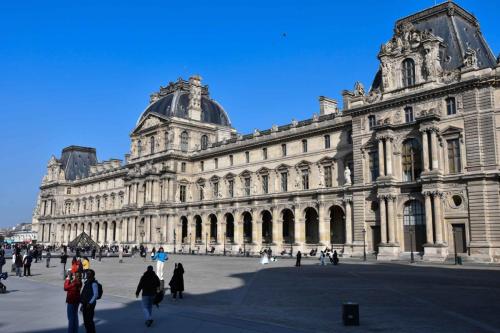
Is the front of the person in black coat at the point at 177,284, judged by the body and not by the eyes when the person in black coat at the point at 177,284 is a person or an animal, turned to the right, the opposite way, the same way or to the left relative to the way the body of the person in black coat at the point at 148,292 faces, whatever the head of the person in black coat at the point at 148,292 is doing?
the same way

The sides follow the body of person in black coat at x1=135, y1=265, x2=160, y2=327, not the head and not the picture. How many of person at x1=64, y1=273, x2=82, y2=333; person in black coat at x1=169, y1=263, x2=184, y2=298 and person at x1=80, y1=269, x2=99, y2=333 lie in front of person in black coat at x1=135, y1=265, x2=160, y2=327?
1

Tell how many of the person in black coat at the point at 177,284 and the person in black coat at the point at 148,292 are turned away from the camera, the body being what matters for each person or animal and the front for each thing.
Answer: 2

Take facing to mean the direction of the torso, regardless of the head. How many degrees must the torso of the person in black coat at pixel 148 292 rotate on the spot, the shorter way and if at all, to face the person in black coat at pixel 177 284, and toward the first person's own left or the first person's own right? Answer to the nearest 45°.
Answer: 0° — they already face them

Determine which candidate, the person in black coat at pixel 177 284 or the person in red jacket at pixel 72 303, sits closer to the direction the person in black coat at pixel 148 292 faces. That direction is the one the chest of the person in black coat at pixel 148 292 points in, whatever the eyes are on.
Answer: the person in black coat

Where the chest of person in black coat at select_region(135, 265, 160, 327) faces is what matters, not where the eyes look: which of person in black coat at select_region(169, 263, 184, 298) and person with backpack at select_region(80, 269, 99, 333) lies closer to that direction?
the person in black coat

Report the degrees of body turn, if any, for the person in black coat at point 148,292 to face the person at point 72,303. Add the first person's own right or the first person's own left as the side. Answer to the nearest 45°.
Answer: approximately 135° to the first person's own left

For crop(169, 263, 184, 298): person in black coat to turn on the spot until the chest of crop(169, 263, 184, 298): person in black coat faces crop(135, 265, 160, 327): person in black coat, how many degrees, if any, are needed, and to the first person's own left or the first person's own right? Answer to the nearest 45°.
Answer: approximately 180°

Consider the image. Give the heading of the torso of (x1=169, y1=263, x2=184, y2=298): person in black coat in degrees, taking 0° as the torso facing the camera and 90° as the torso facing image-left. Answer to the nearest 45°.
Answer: approximately 180°

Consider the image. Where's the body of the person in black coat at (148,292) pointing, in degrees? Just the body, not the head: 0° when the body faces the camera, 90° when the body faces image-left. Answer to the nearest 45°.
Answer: approximately 180°

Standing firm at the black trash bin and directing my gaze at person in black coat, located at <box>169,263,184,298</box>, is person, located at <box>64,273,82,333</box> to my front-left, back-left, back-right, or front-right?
front-left

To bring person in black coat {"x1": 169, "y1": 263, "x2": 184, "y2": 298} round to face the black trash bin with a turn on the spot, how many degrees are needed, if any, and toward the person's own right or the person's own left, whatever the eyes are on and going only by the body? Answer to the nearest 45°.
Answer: approximately 135° to the person's own right

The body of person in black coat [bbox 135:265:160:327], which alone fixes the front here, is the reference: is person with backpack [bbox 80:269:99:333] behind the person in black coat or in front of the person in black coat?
behind
